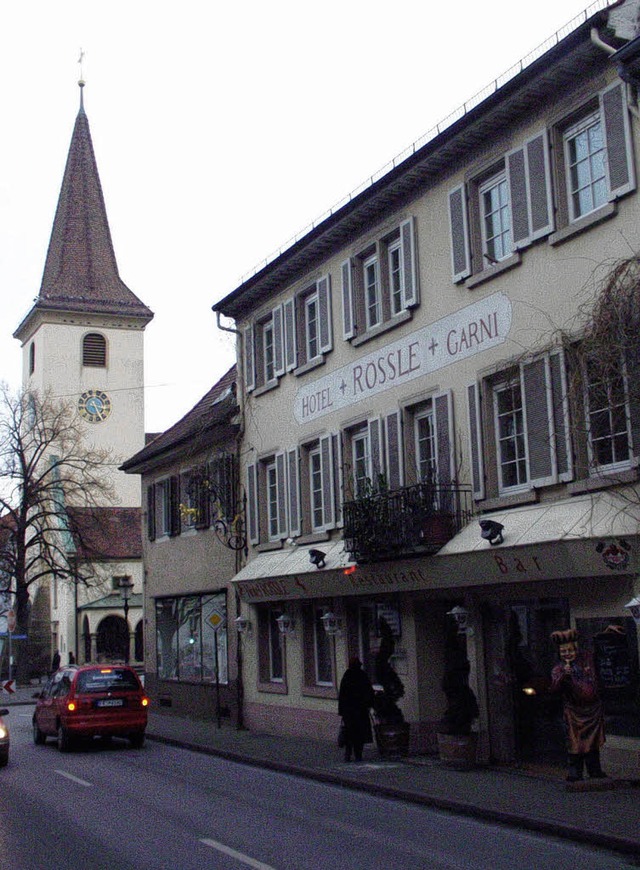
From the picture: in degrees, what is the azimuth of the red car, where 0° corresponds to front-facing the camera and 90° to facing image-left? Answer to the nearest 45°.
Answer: approximately 135°

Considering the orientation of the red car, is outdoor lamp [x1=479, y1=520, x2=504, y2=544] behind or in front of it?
behind

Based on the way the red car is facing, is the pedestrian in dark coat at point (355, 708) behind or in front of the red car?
behind

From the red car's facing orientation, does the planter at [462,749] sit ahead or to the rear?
to the rear
